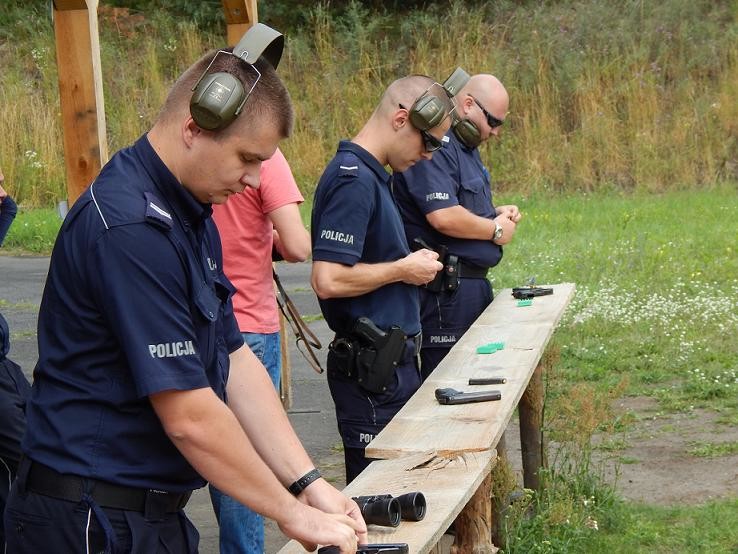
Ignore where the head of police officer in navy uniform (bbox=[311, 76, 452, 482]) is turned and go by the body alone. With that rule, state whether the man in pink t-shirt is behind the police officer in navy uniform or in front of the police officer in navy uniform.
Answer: behind

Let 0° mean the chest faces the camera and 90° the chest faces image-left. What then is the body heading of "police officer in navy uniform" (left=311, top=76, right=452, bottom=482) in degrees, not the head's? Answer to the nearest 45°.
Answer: approximately 270°

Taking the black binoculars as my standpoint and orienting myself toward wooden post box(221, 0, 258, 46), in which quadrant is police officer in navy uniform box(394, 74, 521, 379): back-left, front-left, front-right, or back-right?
front-right

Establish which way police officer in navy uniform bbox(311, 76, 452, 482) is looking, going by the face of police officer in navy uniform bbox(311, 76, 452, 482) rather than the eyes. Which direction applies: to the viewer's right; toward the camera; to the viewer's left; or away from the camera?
to the viewer's right

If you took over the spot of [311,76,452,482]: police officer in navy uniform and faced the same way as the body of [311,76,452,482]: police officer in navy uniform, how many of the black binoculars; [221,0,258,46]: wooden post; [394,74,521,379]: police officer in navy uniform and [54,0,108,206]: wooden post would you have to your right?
1

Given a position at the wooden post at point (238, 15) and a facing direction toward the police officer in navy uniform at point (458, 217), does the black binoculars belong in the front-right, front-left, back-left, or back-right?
front-right

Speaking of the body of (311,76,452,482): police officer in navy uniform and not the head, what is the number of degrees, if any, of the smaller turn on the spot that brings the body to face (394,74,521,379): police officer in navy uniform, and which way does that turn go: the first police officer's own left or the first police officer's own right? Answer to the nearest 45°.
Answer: approximately 90° to the first police officer's own left

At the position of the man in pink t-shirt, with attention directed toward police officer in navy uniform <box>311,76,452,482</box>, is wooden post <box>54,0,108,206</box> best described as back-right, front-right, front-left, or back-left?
back-left

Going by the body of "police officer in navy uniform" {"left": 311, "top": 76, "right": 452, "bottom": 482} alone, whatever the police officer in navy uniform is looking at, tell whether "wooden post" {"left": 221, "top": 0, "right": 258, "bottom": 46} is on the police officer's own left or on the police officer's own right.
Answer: on the police officer's own left

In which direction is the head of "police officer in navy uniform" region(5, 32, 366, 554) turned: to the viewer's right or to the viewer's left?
to the viewer's right
